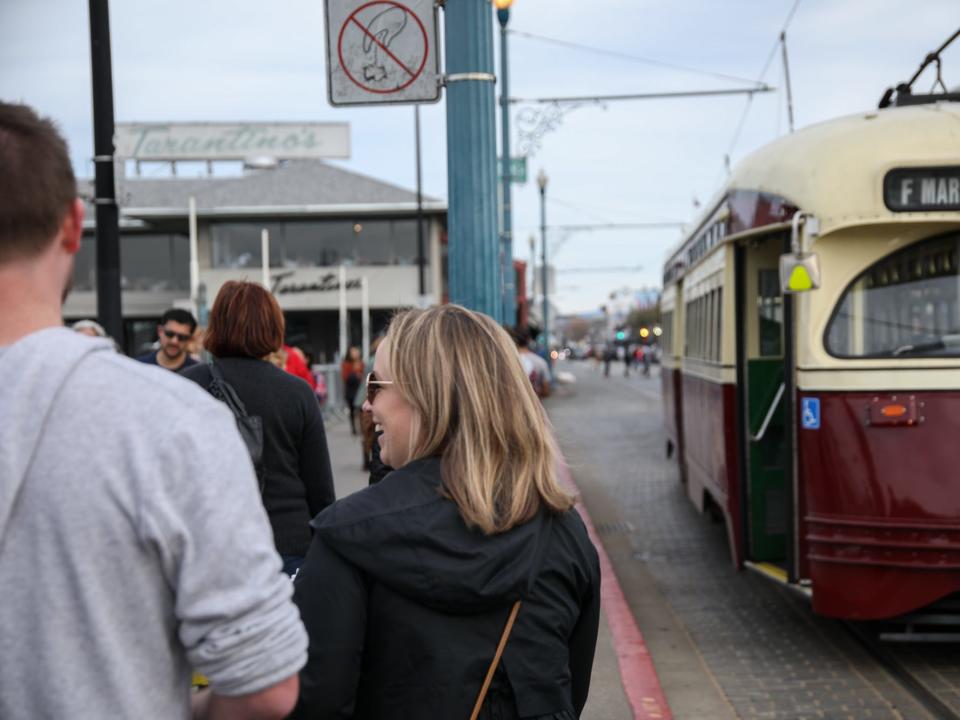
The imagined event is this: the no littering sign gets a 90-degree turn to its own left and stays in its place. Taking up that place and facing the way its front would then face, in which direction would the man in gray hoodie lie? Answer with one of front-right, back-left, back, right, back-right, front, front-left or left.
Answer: right

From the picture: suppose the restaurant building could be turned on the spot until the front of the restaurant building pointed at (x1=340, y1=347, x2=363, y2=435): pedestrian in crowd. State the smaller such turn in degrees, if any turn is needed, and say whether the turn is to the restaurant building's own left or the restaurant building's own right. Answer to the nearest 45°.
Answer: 0° — it already faces them

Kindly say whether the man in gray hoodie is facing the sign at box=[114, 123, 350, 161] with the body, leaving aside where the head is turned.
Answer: yes

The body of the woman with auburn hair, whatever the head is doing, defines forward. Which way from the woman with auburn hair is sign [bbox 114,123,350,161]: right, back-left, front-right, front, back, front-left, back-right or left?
front

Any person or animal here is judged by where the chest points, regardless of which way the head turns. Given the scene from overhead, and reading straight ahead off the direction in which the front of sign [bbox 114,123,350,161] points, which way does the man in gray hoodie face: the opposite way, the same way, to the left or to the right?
the opposite way

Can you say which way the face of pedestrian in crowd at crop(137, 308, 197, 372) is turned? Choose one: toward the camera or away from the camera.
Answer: toward the camera

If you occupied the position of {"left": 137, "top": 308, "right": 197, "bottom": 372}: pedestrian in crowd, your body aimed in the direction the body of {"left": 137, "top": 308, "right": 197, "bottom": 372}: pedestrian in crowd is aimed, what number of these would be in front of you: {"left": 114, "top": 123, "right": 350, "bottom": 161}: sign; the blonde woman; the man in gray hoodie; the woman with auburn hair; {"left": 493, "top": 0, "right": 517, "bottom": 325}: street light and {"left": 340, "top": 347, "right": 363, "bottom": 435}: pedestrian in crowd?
3

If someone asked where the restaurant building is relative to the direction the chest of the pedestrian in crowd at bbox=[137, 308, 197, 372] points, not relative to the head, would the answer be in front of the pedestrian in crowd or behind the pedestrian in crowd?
behind

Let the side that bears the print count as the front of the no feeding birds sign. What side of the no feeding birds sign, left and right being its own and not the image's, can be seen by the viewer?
front

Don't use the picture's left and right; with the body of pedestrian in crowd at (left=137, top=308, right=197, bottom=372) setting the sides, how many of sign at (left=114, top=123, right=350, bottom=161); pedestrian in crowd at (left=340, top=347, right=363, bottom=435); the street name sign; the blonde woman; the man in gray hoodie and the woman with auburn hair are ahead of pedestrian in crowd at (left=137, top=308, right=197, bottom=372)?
3

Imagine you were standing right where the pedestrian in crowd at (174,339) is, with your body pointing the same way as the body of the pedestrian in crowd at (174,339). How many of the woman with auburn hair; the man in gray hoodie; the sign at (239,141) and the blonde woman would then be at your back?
1

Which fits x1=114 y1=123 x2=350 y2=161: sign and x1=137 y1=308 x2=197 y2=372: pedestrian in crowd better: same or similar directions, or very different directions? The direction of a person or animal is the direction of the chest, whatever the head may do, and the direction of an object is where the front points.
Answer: same or similar directions

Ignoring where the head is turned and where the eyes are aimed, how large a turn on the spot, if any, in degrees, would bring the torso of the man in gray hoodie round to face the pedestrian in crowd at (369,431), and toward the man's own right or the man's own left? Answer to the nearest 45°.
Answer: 0° — they already face them

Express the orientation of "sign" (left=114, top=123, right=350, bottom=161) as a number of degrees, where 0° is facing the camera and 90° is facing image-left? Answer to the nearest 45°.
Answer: approximately 0°

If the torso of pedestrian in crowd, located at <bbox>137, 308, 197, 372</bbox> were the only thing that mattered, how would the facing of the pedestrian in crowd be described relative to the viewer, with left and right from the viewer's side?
facing the viewer

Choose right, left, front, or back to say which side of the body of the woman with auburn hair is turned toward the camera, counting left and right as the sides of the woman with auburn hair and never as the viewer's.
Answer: back

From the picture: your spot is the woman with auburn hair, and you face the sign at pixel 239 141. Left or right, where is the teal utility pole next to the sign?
right

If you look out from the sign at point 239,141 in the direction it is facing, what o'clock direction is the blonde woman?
The blonde woman is roughly at 12 o'clock from the sign.

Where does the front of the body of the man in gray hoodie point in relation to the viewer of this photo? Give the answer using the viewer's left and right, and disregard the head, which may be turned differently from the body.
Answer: facing away from the viewer

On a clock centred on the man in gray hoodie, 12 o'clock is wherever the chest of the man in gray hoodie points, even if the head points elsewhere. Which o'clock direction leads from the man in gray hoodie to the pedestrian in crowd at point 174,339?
The pedestrian in crowd is roughly at 12 o'clock from the man in gray hoodie.
